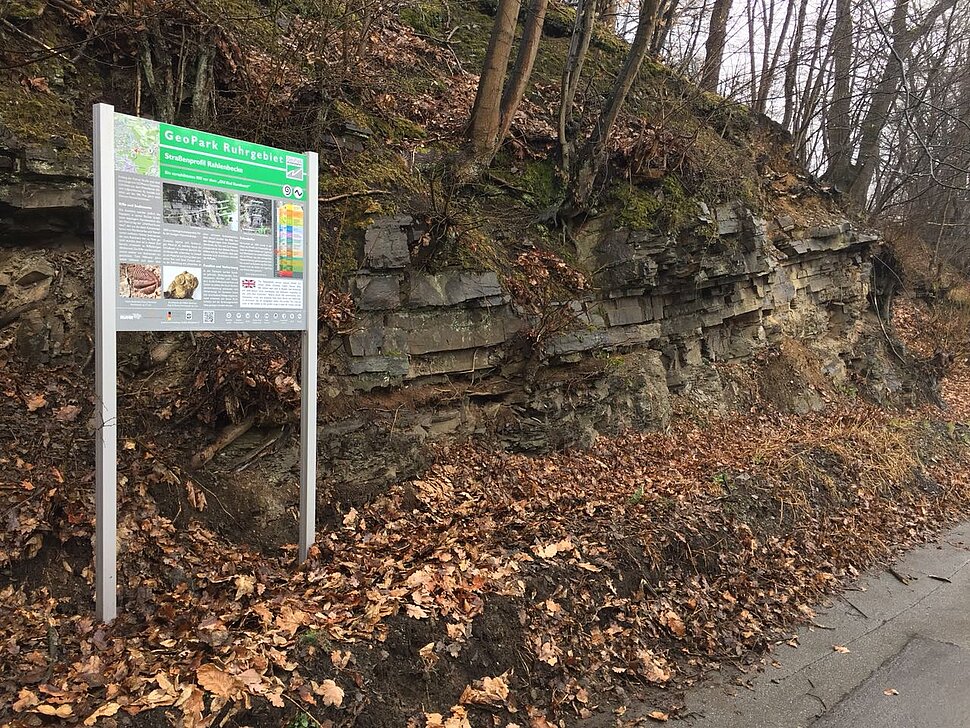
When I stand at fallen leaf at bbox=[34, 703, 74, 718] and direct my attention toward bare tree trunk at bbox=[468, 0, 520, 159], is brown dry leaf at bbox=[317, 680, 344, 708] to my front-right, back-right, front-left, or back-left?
front-right

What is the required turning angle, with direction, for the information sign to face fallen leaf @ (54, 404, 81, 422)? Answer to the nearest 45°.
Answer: approximately 180°

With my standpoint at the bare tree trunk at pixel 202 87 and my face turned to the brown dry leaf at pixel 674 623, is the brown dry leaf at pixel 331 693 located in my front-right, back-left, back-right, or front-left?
front-right

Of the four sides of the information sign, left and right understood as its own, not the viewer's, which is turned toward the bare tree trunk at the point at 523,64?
left

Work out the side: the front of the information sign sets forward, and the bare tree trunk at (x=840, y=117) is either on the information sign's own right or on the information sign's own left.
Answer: on the information sign's own left

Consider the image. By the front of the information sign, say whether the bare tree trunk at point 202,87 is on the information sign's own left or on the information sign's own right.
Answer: on the information sign's own left

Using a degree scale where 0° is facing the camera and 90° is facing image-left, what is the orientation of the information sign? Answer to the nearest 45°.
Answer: approximately 315°

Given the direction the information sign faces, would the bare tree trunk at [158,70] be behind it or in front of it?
behind

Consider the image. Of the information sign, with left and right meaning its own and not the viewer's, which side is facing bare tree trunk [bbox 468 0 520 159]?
left
